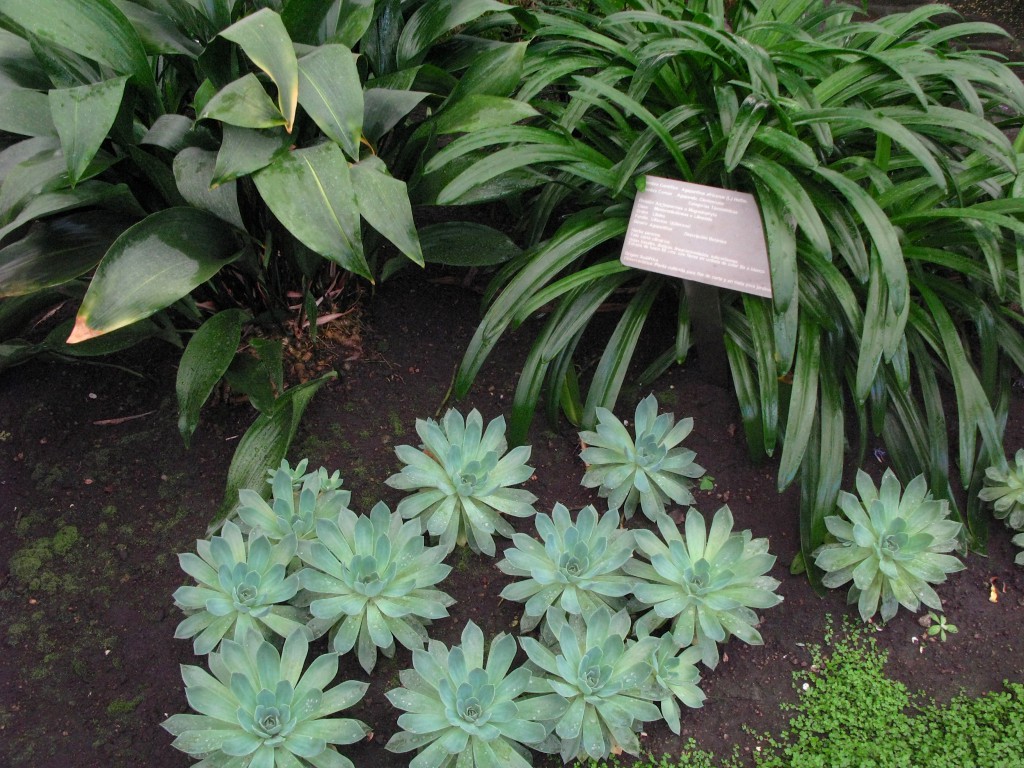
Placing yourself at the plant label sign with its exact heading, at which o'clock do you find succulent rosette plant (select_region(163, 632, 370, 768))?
The succulent rosette plant is roughly at 1 o'clock from the plant label sign.

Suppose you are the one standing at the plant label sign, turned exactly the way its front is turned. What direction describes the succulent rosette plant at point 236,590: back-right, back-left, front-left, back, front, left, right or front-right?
front-right

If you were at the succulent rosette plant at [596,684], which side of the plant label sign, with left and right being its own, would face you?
front

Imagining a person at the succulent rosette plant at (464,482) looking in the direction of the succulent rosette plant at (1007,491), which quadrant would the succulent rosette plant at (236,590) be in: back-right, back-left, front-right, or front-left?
back-right

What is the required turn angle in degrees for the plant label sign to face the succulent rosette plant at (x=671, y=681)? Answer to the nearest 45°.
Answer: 0° — it already faces it

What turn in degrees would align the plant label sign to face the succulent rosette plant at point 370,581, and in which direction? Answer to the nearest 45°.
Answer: approximately 45° to its right

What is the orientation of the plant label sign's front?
toward the camera

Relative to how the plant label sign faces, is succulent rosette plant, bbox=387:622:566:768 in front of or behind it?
in front
